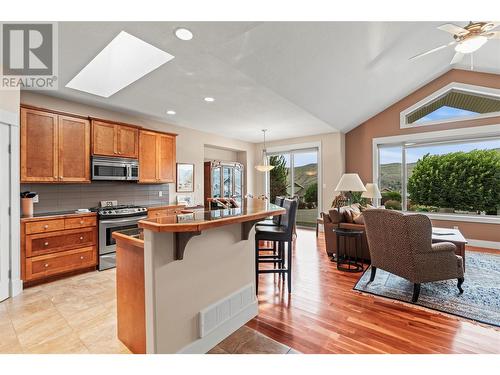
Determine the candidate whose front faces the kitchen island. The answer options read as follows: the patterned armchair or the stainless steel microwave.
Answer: the stainless steel microwave

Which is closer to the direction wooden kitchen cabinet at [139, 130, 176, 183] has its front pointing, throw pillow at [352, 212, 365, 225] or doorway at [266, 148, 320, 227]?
the throw pillow

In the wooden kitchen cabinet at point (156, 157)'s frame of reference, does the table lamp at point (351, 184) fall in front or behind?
in front

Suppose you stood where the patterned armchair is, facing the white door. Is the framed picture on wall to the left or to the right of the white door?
right

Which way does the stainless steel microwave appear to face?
toward the camera

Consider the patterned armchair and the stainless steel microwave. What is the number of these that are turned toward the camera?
1

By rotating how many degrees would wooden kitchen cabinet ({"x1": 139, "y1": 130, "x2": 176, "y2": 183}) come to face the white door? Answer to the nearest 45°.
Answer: approximately 90° to its right

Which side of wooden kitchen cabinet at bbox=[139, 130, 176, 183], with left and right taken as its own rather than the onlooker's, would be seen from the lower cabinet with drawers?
right

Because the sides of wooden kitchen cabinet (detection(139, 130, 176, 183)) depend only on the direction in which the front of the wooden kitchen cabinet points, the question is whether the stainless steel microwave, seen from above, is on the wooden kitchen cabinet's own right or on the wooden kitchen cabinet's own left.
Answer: on the wooden kitchen cabinet's own right
